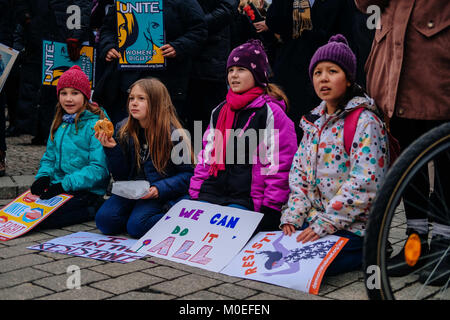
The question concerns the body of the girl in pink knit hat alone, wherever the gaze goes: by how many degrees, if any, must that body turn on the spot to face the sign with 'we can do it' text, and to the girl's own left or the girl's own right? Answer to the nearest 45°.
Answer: approximately 90° to the girl's own left

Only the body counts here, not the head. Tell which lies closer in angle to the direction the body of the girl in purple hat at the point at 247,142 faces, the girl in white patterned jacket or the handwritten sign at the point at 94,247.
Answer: the handwritten sign

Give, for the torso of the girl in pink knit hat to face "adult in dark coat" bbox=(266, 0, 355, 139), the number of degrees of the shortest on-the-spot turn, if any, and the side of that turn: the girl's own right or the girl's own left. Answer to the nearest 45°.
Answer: approximately 135° to the girl's own left

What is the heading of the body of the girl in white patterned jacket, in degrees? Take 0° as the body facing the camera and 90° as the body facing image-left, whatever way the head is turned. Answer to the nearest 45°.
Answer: approximately 45°

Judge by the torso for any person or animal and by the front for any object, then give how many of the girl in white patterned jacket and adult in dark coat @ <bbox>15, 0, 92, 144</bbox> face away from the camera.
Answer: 0

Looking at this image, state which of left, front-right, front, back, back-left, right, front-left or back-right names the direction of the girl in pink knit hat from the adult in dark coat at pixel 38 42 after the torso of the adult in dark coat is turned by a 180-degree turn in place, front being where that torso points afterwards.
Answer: back

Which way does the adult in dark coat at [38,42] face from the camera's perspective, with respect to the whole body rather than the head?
toward the camera

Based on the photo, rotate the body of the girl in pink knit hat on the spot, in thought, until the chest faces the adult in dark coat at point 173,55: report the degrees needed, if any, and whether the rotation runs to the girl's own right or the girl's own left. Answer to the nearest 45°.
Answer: approximately 135° to the girl's own left

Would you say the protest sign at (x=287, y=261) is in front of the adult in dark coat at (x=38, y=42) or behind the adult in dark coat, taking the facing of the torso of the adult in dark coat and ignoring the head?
in front

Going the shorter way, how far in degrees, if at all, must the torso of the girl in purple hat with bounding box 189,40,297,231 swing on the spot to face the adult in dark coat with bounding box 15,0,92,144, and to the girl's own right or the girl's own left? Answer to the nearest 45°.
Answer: approximately 90° to the girl's own right

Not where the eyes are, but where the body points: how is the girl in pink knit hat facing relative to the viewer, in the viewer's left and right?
facing the viewer and to the left of the viewer

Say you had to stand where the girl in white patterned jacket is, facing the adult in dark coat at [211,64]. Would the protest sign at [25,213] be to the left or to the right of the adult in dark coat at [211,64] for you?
left

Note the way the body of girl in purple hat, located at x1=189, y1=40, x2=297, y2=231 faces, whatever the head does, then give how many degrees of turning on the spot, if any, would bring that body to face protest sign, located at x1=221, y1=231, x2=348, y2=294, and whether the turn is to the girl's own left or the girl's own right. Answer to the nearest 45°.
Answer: approximately 45° to the girl's own left

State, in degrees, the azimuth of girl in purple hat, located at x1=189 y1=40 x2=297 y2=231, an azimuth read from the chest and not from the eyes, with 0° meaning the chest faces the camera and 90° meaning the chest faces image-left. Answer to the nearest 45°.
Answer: approximately 45°
